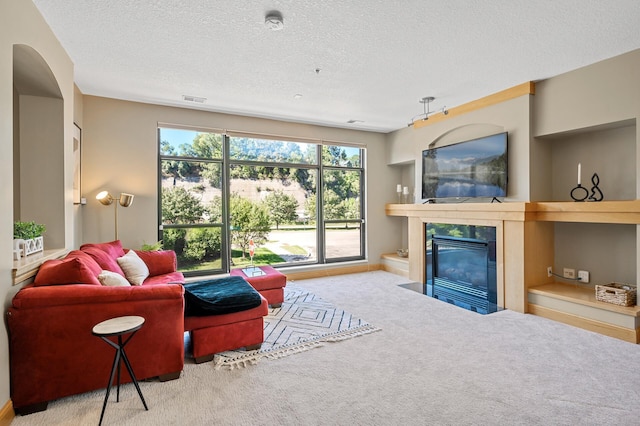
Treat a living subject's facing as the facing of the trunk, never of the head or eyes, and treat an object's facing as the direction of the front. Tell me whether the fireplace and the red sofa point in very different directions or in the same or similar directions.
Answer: very different directions

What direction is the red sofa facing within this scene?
to the viewer's right

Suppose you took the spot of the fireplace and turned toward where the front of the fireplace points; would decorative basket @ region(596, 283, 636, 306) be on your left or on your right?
on your left

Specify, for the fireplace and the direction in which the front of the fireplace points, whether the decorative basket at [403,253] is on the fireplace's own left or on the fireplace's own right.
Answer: on the fireplace's own right

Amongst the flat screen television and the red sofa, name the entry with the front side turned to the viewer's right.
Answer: the red sofa

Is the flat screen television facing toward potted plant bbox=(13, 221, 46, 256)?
yes

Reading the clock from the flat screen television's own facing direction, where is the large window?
The large window is roughly at 1 o'clock from the flat screen television.

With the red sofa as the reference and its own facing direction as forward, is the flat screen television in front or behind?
in front

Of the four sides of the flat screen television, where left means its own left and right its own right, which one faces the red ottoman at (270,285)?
front

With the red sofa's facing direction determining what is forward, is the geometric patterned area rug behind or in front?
in front
